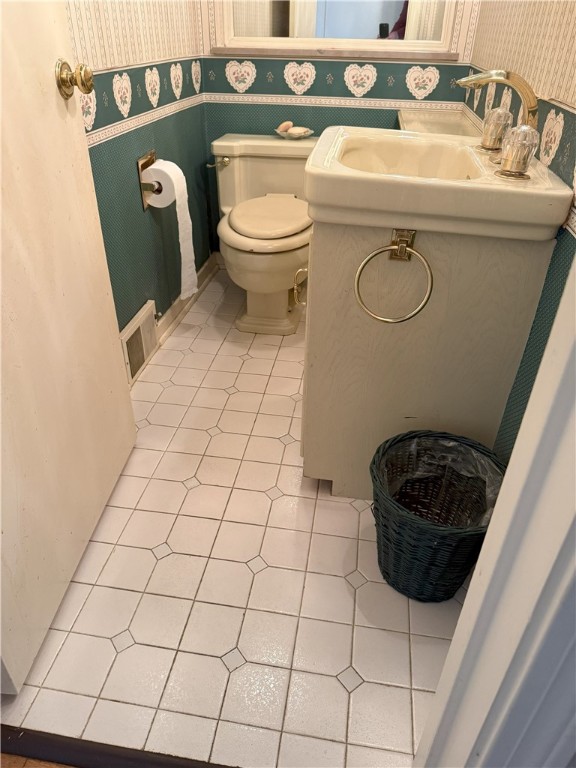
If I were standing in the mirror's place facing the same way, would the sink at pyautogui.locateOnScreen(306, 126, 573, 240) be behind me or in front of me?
in front

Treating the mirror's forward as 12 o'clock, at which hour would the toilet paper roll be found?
The toilet paper roll is roughly at 1 o'clock from the mirror.

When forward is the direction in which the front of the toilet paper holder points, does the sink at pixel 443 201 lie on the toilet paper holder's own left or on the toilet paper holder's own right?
on the toilet paper holder's own right

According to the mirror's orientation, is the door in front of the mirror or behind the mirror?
in front

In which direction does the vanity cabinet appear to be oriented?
to the viewer's left

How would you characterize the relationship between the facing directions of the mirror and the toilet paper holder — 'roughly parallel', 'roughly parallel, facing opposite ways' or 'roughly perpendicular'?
roughly perpendicular

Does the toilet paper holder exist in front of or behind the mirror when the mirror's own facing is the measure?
in front

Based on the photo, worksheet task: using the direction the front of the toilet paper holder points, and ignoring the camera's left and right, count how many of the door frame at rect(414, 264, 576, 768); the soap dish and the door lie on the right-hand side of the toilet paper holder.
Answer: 2

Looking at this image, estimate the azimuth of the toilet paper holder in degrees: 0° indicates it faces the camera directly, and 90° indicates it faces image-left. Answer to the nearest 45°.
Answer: approximately 270°
